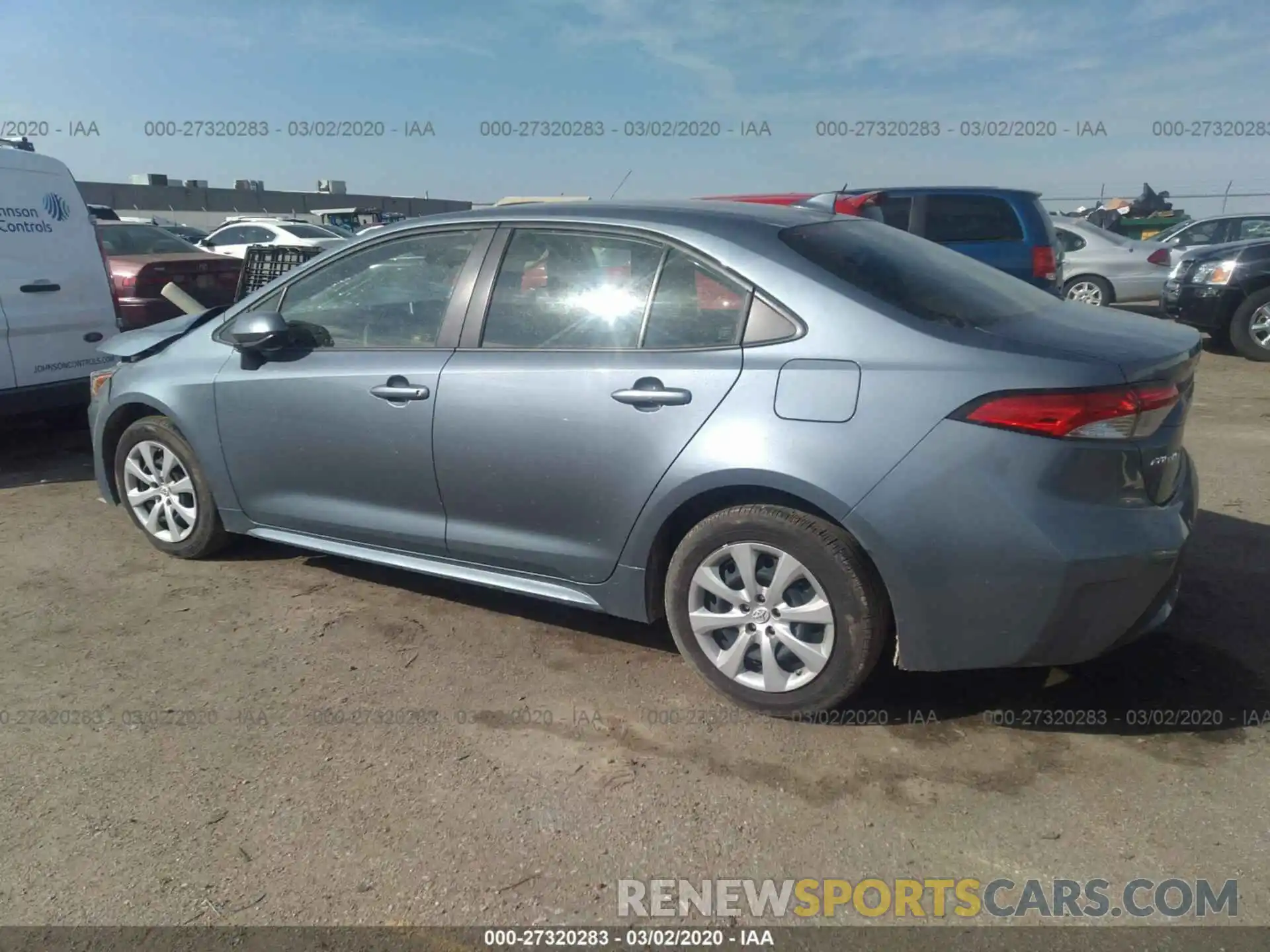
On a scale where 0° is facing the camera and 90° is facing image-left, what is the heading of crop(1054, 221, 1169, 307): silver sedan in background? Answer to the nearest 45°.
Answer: approximately 90°

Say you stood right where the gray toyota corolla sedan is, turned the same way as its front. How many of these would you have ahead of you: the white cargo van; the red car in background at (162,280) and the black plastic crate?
3

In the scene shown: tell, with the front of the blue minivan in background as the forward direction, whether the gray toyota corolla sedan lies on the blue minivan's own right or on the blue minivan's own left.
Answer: on the blue minivan's own left

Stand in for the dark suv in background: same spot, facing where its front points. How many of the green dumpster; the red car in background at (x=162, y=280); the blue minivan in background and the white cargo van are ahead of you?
3

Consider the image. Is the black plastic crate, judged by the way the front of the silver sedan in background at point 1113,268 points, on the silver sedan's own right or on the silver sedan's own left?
on the silver sedan's own left

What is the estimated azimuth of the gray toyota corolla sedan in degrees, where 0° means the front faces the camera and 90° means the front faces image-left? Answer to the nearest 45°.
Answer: approximately 135°

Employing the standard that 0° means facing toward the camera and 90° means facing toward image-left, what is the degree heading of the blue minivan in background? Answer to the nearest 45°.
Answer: approximately 90°

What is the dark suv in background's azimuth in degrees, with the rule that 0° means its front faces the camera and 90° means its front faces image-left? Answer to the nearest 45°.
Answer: approximately 45°
